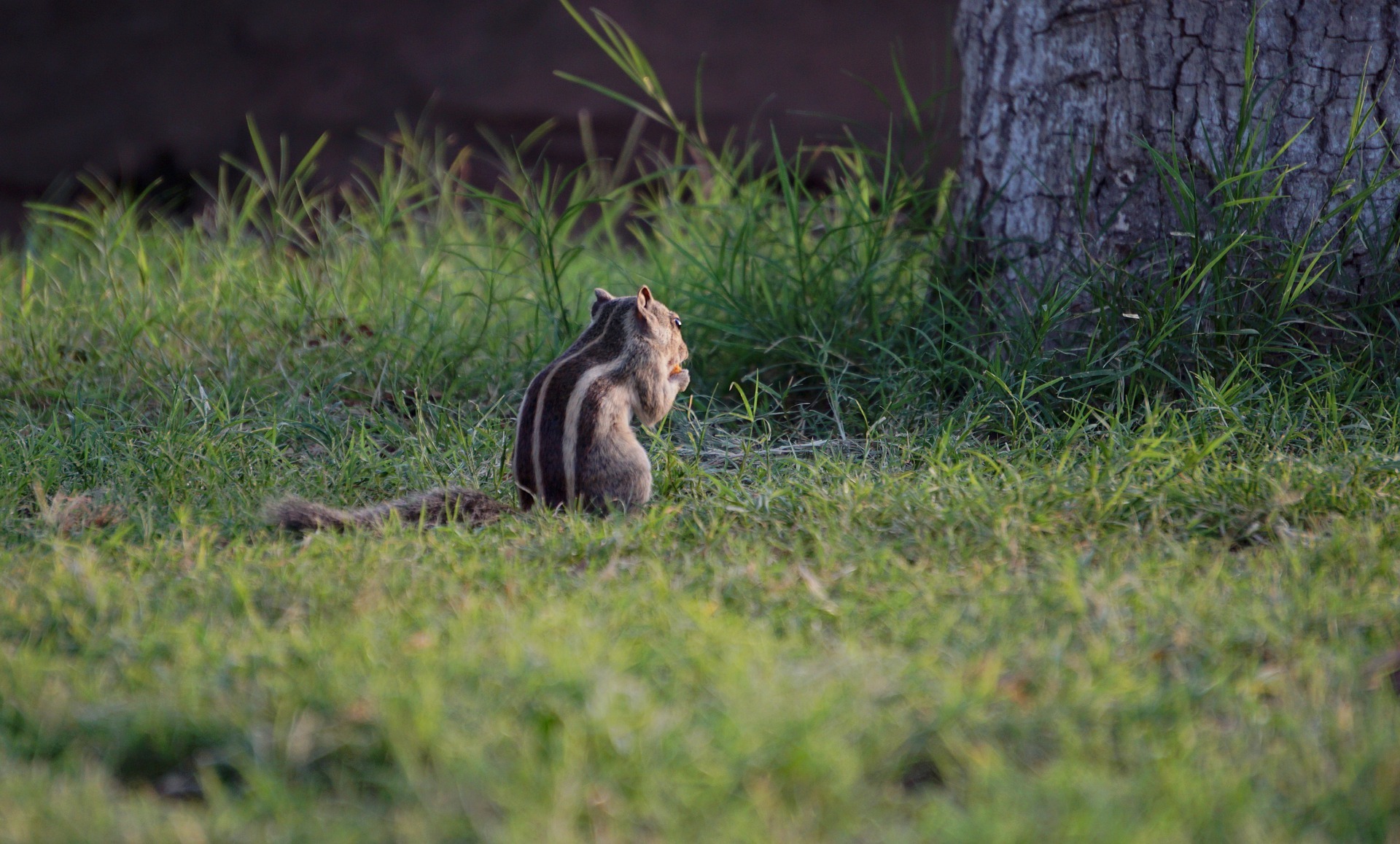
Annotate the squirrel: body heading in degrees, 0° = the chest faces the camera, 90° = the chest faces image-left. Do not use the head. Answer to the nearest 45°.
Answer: approximately 225°
